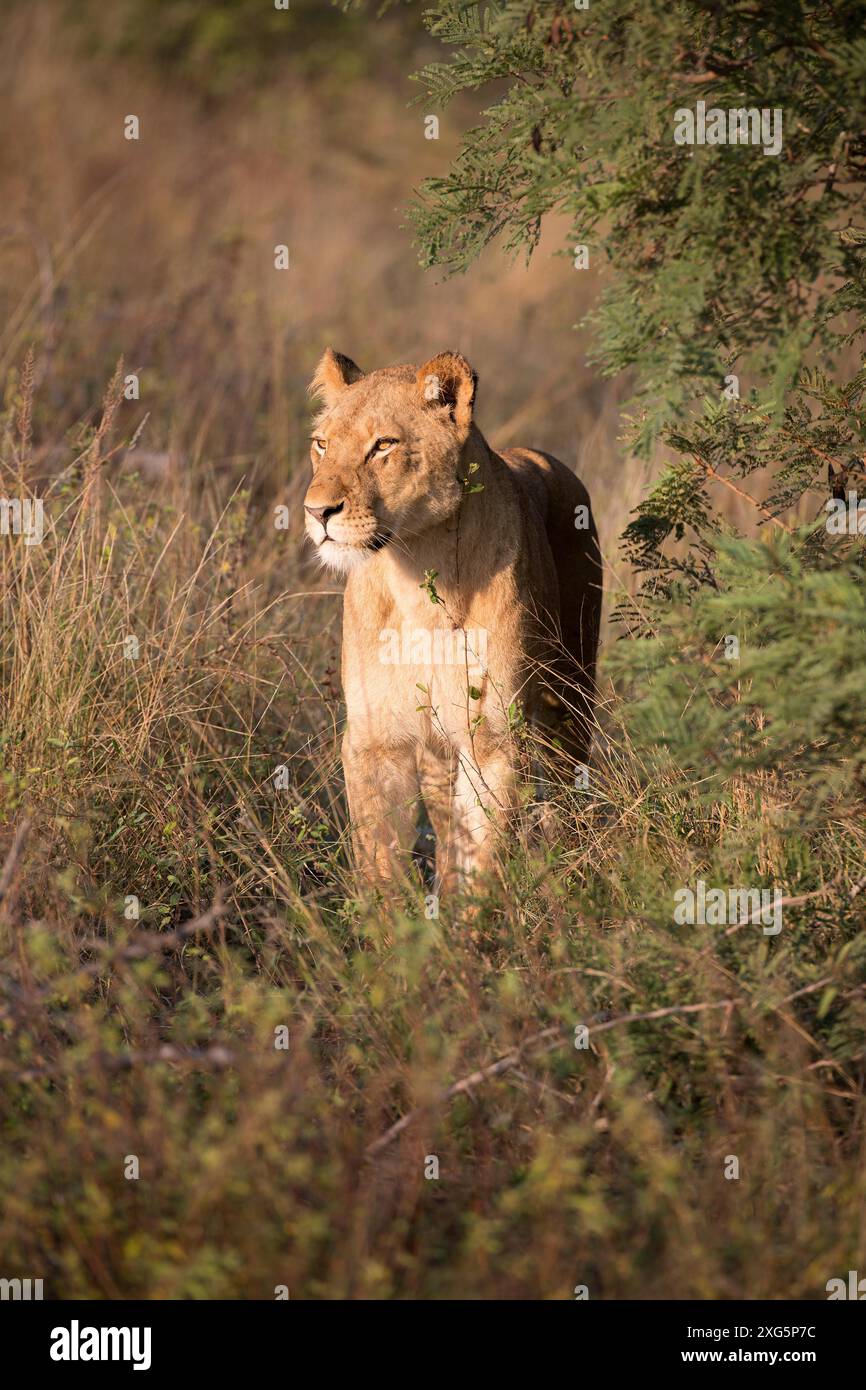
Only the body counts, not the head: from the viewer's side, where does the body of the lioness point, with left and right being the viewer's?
facing the viewer and to the left of the viewer
